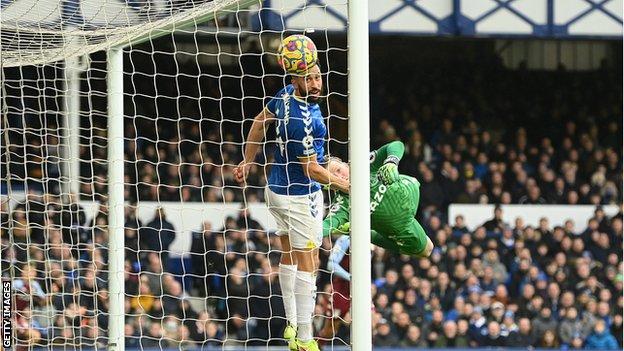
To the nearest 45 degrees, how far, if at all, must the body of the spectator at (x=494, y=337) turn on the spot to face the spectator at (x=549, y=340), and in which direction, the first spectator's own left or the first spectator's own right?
approximately 135° to the first spectator's own left

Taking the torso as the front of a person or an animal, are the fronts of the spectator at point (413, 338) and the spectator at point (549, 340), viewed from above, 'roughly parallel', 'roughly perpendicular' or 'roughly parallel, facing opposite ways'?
roughly parallel

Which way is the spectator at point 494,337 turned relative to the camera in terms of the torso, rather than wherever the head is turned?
toward the camera

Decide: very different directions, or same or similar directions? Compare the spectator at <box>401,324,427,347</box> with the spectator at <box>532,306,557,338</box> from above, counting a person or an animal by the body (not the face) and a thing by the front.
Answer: same or similar directions

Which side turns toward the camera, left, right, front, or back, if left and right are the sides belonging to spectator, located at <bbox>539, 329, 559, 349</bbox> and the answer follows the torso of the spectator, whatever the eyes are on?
front

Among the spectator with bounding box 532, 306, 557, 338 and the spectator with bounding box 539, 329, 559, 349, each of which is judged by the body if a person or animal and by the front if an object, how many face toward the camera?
2

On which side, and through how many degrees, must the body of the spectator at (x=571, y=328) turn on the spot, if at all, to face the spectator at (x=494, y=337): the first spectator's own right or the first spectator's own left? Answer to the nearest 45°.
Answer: approximately 45° to the first spectator's own right

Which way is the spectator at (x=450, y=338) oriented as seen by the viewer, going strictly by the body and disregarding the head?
toward the camera

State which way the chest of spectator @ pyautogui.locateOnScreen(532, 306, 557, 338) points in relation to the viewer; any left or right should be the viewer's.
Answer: facing the viewer
